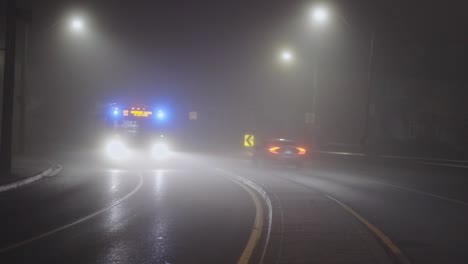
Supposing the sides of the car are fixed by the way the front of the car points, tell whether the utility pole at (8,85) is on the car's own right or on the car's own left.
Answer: on the car's own left

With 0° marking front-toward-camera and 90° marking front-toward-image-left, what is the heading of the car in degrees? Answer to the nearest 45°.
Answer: approximately 135°

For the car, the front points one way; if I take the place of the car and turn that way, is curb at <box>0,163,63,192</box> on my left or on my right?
on my left
